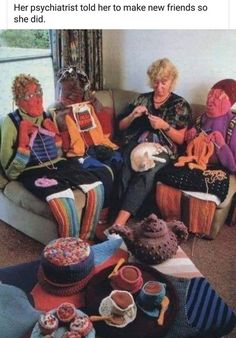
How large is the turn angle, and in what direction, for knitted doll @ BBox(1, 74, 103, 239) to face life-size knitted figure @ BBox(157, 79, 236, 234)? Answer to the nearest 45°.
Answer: approximately 45° to its left

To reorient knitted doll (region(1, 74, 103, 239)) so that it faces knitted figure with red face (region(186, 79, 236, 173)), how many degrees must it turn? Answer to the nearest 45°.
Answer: approximately 45° to its left

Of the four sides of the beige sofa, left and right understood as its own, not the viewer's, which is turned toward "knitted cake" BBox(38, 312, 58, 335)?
front

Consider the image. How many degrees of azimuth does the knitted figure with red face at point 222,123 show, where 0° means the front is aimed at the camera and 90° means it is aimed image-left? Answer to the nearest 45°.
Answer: approximately 45°

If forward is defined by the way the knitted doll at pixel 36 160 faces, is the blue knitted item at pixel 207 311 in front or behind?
in front

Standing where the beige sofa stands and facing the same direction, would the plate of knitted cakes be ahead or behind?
ahead

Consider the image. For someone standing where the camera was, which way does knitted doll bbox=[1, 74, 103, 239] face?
facing the viewer and to the right of the viewer
